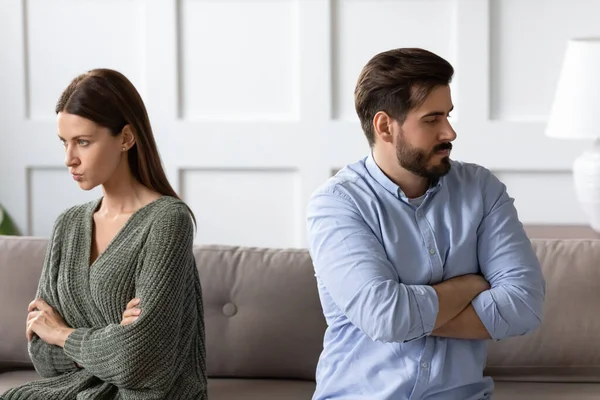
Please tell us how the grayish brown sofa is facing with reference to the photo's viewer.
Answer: facing the viewer

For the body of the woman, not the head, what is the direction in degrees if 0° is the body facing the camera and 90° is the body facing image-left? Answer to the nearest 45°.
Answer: approximately 45°

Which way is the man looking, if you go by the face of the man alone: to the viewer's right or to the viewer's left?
to the viewer's right
